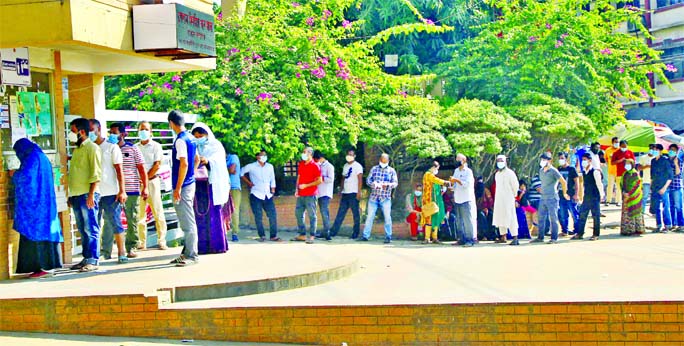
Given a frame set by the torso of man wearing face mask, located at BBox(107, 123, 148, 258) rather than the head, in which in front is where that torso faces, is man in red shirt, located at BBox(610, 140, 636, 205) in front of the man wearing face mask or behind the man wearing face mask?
behind

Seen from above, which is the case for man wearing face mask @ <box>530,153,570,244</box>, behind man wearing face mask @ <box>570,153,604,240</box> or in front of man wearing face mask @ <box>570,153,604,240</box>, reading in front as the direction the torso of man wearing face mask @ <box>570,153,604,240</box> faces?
in front

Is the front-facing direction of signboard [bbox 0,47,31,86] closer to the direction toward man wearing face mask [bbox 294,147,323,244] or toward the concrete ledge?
the concrete ledge

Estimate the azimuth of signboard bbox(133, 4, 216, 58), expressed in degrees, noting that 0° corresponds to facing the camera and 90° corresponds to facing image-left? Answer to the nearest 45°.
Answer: approximately 315°

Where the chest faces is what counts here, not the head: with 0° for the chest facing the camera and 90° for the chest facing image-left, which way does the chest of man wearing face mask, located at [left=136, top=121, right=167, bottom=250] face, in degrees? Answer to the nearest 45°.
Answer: approximately 45°
